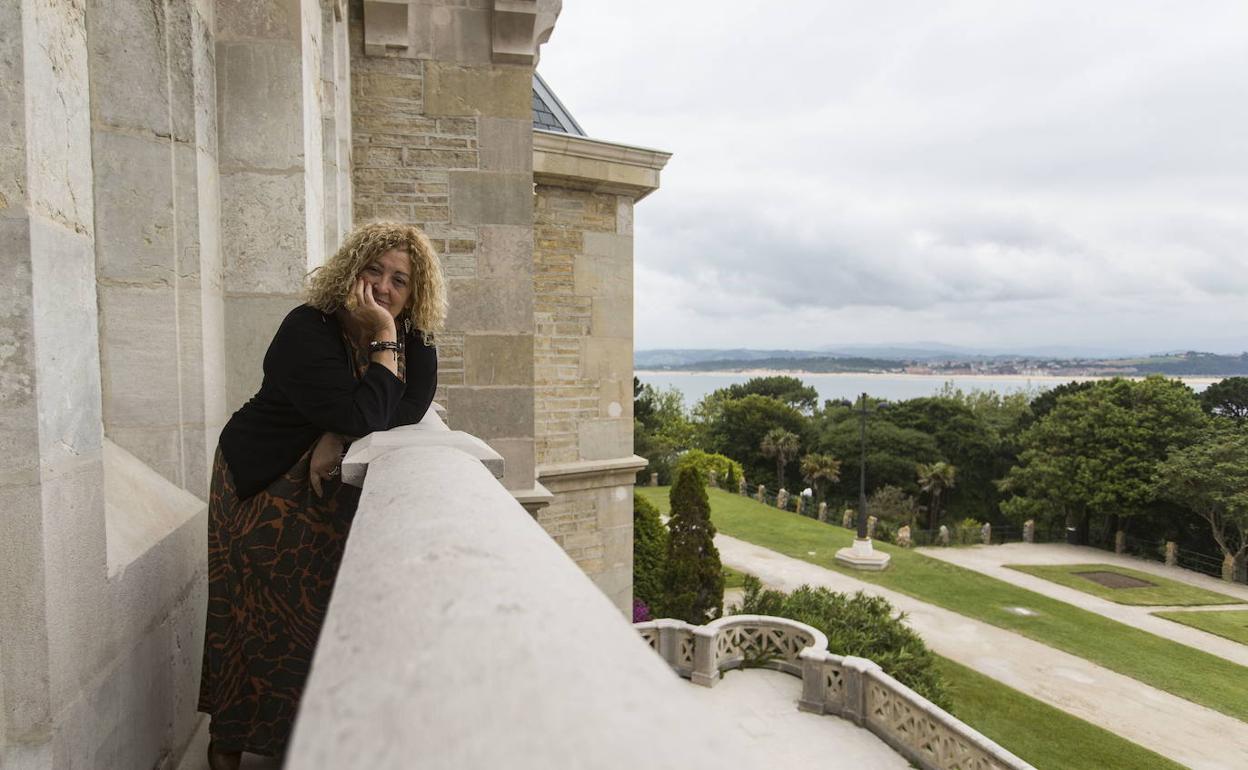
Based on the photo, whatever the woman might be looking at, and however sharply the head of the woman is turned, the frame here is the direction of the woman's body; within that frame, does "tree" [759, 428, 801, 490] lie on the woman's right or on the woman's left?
on the woman's left

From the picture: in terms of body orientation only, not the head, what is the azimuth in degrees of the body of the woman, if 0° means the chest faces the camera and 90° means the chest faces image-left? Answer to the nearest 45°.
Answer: approximately 315°

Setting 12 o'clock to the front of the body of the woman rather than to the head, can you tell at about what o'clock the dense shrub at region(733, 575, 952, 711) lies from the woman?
The dense shrub is roughly at 9 o'clock from the woman.

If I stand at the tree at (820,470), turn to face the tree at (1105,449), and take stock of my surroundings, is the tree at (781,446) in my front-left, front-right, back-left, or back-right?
back-left

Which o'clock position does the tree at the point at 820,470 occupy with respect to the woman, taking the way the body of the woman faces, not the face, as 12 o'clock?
The tree is roughly at 9 o'clock from the woman.

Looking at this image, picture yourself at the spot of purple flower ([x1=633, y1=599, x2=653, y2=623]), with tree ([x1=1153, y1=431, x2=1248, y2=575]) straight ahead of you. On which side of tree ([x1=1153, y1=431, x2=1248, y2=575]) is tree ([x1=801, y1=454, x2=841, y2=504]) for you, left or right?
left

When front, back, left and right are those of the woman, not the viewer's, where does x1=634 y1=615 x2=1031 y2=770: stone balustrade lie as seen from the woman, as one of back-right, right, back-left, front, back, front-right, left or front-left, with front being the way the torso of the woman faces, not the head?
left

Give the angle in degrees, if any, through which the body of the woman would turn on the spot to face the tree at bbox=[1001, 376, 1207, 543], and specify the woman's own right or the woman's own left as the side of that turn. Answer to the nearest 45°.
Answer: approximately 90° to the woman's own left

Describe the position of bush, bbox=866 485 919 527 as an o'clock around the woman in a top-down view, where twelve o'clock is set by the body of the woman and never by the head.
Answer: The bush is roughly at 9 o'clock from the woman.

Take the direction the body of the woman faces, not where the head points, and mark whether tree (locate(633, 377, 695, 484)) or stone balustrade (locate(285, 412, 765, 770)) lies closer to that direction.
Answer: the stone balustrade

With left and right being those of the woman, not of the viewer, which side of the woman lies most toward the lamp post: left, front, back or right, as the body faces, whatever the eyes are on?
left

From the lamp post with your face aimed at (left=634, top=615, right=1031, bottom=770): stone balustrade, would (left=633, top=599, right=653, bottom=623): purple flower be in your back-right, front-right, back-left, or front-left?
front-right

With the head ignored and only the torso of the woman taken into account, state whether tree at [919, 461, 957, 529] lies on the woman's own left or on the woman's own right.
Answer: on the woman's own left

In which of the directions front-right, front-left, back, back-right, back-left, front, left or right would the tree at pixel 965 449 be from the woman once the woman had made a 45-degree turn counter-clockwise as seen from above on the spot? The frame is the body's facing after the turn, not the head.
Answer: front-left

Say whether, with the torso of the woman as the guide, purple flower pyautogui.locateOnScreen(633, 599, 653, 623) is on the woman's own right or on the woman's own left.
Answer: on the woman's own left
